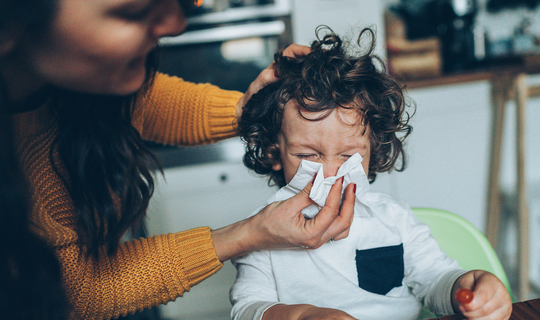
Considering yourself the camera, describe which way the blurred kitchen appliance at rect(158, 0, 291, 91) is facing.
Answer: facing the viewer

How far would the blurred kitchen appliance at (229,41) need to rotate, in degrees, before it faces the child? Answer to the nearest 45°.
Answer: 0° — it already faces them

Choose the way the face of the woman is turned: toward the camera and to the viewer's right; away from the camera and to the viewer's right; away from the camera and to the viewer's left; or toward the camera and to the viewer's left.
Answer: toward the camera and to the viewer's right

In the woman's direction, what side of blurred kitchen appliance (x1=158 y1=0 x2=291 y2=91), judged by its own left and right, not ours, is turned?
front

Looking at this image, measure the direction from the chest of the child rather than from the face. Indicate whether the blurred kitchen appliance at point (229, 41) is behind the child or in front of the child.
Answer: behind

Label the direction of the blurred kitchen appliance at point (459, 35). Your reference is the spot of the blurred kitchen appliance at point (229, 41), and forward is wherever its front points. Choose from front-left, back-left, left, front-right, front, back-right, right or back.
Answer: left

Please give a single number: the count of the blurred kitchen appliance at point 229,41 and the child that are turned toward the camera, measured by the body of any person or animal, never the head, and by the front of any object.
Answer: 2

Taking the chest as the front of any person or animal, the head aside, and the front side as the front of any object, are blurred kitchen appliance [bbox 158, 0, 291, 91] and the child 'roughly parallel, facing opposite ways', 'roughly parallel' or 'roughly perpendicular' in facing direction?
roughly parallel

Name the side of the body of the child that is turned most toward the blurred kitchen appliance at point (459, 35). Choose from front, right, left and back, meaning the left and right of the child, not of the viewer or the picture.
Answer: back
